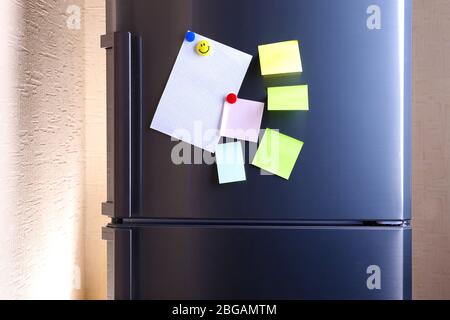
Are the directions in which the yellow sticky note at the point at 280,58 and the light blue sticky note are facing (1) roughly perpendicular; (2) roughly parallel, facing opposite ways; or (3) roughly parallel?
roughly parallel

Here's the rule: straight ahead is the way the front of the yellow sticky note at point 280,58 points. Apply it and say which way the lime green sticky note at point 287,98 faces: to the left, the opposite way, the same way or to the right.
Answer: the same way

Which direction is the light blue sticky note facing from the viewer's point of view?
toward the camera

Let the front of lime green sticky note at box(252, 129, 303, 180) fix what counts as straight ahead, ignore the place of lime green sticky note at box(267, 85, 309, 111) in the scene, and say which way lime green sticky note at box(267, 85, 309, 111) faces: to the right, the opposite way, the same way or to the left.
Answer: the same way

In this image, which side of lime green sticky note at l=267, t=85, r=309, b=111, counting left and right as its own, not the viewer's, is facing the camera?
front

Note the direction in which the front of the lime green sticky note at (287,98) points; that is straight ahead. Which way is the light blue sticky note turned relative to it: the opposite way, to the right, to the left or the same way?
the same way

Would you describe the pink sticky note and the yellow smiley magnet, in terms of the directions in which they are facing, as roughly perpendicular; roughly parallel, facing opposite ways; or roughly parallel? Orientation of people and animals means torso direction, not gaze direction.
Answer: roughly parallel

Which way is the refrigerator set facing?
toward the camera
